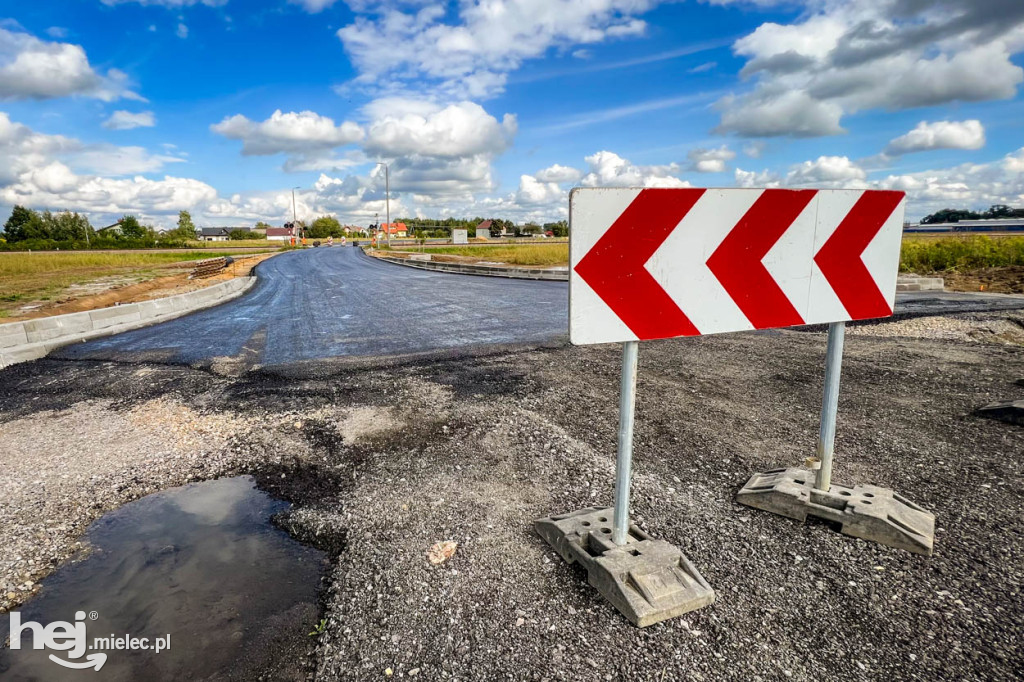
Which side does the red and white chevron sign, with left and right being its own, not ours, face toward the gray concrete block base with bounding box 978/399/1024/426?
left

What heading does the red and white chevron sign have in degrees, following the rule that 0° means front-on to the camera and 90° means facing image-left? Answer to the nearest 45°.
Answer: approximately 315°
